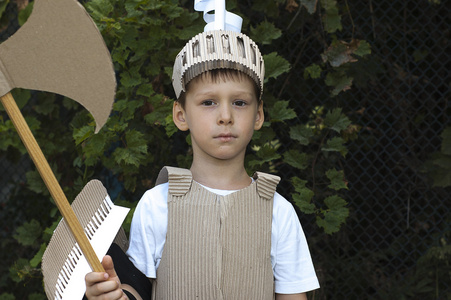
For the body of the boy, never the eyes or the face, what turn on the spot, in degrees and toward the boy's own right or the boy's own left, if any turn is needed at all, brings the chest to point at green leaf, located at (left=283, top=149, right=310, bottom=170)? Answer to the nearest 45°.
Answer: approximately 135° to the boy's own left

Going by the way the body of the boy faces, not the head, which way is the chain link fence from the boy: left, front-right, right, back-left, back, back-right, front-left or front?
back-left

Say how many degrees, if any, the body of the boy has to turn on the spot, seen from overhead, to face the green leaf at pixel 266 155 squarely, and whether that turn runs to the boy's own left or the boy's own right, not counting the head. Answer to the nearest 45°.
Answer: approximately 180°

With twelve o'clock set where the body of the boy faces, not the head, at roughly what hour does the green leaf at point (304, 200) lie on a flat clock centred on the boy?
The green leaf is roughly at 7 o'clock from the boy.

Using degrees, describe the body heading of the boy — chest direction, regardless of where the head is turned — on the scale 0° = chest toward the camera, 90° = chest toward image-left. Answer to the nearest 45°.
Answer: approximately 0°

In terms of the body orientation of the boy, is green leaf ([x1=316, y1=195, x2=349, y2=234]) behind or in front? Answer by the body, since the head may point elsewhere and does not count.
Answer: behind
